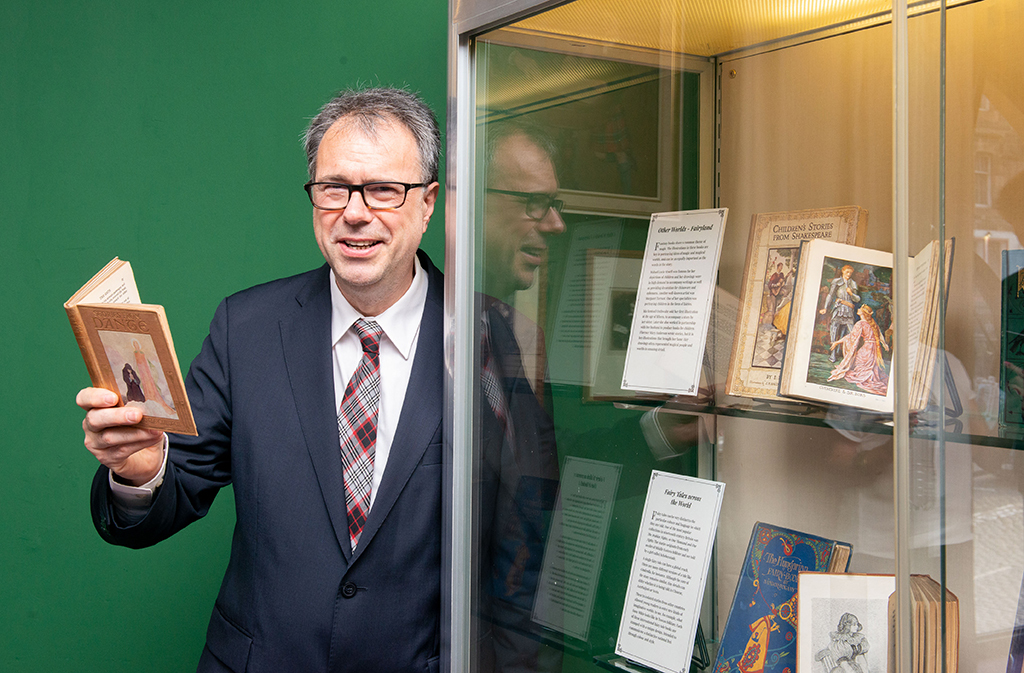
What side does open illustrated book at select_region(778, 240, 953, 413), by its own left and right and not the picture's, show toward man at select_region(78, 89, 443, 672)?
right

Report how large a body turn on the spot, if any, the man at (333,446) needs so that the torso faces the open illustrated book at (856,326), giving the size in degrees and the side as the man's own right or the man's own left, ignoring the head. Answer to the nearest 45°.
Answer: approximately 45° to the man's own left

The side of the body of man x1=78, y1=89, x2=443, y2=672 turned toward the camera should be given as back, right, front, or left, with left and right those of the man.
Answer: front

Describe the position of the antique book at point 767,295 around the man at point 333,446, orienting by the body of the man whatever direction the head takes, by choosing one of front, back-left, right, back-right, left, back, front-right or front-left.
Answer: front-left

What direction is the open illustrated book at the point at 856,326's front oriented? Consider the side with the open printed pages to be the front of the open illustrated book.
toward the camera

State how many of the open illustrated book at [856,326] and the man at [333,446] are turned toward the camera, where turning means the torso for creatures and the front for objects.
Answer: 2
